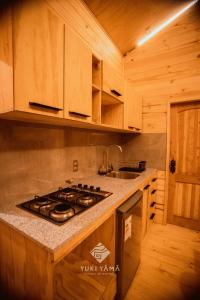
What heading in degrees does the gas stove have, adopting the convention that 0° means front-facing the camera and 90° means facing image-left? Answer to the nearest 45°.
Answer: approximately 315°

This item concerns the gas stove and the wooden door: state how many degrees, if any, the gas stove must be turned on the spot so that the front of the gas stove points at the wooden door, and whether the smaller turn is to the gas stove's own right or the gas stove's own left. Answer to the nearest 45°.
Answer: approximately 90° to the gas stove's own left
